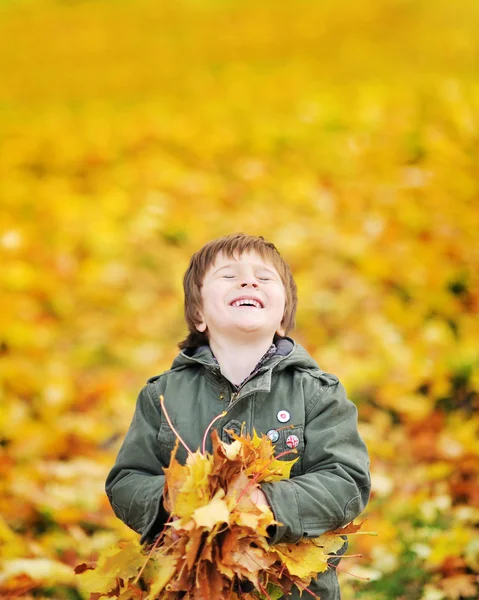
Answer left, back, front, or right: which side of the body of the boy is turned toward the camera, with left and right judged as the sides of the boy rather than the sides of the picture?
front

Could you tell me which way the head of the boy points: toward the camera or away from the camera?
toward the camera
